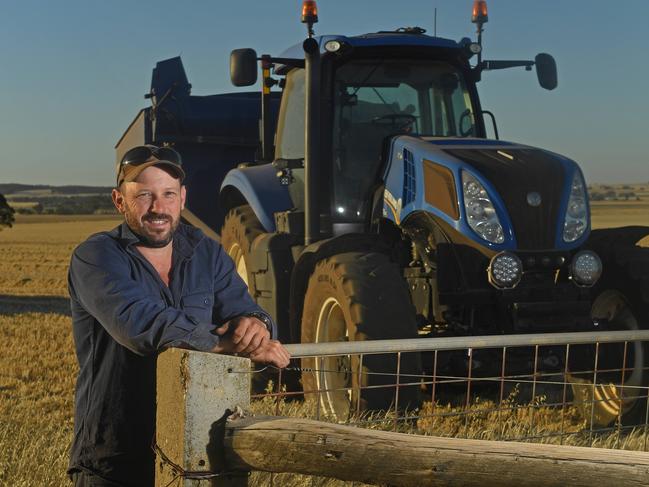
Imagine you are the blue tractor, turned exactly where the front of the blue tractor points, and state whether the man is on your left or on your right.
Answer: on your right

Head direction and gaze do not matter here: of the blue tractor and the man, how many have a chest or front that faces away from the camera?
0

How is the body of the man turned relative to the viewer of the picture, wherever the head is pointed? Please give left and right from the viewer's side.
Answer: facing the viewer and to the right of the viewer
